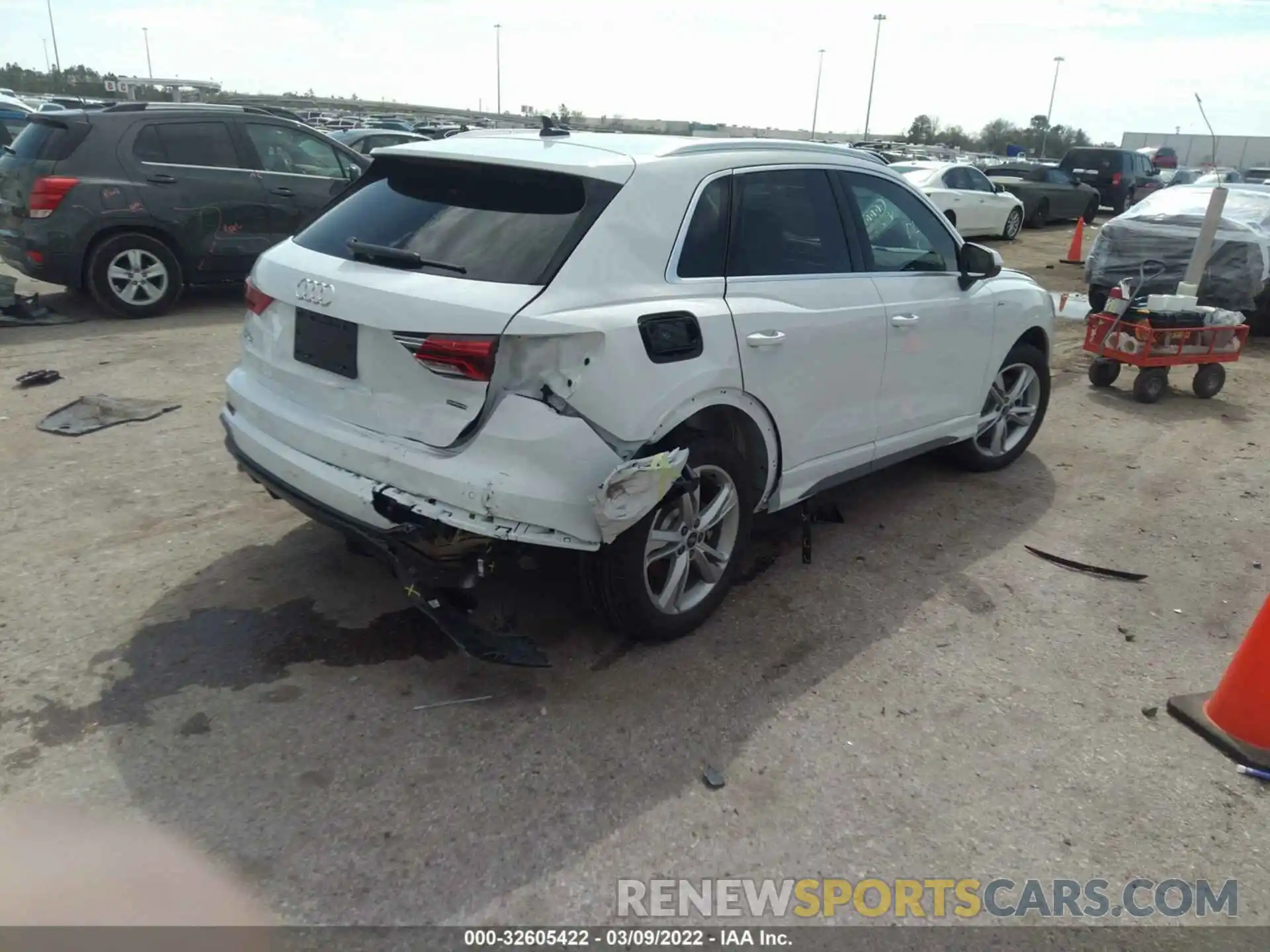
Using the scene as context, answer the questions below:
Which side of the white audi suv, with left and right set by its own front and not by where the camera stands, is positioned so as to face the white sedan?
front

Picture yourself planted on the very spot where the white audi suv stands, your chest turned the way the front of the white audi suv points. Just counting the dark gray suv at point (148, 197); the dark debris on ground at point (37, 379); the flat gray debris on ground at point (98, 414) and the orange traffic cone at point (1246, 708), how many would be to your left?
3

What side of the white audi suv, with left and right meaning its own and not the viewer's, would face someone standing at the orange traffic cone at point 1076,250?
front

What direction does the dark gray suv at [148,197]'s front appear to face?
to the viewer's right

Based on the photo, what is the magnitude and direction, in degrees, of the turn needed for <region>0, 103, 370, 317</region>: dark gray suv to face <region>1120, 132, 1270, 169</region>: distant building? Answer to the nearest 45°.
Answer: approximately 45° to its left

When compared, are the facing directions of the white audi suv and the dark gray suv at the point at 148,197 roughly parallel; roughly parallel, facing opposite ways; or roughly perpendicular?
roughly parallel

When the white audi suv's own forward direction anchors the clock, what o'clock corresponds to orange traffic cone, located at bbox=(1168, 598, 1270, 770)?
The orange traffic cone is roughly at 2 o'clock from the white audi suv.

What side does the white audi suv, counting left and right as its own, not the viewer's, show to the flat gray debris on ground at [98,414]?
left

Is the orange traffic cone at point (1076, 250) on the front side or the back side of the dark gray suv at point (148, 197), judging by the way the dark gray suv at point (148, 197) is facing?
on the front side

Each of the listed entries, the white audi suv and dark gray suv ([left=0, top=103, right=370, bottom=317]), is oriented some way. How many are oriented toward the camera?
0

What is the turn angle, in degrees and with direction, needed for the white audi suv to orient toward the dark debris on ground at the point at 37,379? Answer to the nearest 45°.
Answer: approximately 90° to its left

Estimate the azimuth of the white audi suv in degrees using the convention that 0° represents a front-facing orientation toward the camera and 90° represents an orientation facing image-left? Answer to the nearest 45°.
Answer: approximately 225°
